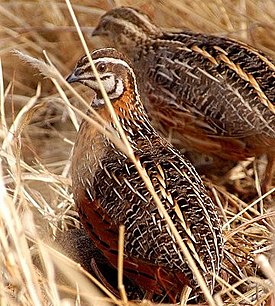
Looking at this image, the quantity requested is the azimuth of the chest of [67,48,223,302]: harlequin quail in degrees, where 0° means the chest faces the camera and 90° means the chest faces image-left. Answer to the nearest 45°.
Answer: approximately 90°

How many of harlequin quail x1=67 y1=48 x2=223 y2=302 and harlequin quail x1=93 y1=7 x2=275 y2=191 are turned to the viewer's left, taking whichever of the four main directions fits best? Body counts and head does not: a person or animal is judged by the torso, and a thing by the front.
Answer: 2

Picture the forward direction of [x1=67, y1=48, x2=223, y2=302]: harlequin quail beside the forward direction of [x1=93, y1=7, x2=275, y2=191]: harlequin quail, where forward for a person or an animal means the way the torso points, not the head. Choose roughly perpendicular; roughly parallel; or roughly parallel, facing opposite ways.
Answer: roughly parallel

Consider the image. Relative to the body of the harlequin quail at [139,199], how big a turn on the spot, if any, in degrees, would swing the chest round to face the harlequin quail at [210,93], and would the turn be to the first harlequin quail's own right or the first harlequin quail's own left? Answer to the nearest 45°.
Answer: approximately 90° to the first harlequin quail's own right

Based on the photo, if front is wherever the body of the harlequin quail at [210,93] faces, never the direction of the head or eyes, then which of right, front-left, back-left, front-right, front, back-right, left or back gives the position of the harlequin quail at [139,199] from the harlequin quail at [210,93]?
left

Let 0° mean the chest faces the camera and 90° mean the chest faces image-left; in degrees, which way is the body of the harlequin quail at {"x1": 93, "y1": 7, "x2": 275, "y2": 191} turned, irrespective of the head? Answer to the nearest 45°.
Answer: approximately 90°
